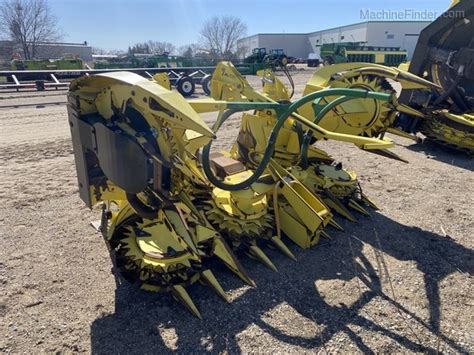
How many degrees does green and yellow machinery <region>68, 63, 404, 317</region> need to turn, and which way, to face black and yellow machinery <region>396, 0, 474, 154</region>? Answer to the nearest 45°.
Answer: approximately 90° to its left

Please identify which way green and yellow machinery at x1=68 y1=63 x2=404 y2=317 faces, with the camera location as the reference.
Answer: facing the viewer and to the right of the viewer

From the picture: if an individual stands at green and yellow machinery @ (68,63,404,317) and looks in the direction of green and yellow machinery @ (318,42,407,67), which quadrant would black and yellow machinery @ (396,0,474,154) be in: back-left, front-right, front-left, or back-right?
front-right

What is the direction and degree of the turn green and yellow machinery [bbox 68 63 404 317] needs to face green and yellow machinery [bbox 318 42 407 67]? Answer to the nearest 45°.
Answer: approximately 135° to its left

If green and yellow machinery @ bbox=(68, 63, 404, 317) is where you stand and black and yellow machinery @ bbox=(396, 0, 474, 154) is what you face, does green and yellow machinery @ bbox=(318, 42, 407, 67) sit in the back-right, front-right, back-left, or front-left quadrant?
front-left
